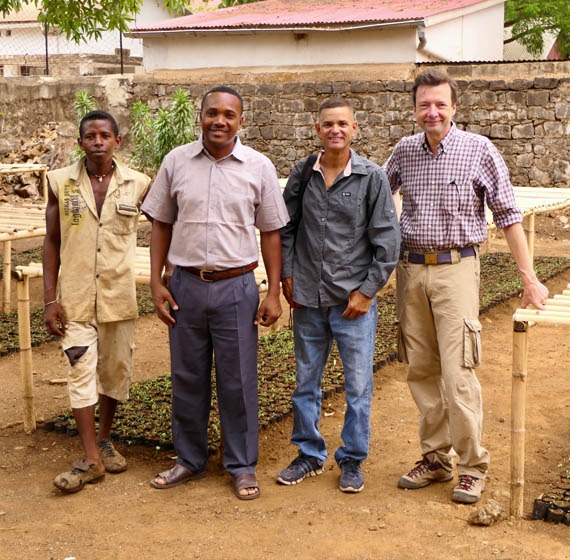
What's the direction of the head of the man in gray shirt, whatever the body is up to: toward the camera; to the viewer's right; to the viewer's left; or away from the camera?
toward the camera

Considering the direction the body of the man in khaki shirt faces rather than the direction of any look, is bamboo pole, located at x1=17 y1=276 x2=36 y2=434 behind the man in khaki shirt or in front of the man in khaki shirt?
behind

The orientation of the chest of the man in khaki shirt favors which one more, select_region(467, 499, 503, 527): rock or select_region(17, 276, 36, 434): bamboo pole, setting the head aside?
the rock

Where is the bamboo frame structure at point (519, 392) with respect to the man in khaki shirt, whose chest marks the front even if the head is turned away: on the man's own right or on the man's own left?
on the man's own left

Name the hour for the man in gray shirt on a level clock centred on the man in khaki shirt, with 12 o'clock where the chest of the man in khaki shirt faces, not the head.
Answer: The man in gray shirt is roughly at 10 o'clock from the man in khaki shirt.

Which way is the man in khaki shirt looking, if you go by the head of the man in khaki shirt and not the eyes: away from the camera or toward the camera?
toward the camera

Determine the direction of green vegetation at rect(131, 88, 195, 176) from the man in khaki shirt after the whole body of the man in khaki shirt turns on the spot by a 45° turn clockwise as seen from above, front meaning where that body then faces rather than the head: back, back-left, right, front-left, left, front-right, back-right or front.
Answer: back-right

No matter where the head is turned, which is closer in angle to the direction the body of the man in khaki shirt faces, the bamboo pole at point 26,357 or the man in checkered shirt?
the man in checkered shirt

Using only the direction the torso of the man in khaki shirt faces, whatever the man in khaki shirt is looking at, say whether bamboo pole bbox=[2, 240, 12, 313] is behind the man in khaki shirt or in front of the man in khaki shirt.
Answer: behind

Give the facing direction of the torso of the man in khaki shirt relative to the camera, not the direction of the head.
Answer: toward the camera

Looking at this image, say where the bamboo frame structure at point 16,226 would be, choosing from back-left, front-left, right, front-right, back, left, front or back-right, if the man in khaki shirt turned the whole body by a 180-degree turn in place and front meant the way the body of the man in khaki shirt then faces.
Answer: front

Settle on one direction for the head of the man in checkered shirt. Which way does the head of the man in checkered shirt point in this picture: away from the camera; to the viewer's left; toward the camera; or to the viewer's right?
toward the camera

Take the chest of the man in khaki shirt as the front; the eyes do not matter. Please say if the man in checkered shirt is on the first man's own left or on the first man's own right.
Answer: on the first man's own left

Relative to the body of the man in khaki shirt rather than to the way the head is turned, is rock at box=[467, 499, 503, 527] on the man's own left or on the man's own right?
on the man's own left
